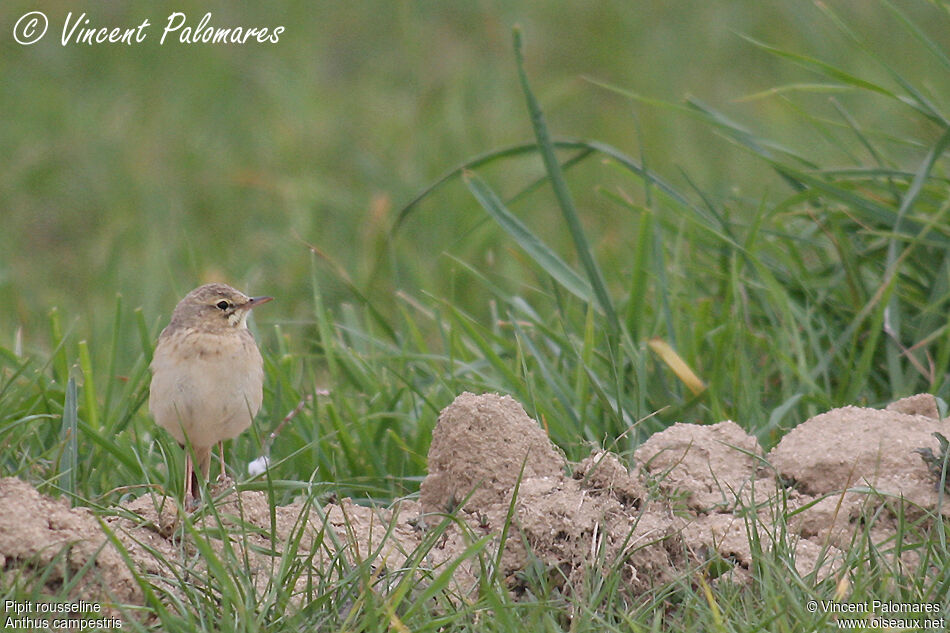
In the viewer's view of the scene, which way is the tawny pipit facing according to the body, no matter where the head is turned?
toward the camera

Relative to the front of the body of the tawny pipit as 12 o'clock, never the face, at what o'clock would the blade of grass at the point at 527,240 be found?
The blade of grass is roughly at 8 o'clock from the tawny pipit.

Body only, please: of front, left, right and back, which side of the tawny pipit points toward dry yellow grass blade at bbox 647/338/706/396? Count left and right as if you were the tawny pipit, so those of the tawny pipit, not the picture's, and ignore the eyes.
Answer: left

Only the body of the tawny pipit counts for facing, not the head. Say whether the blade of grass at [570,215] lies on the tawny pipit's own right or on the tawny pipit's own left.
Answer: on the tawny pipit's own left
